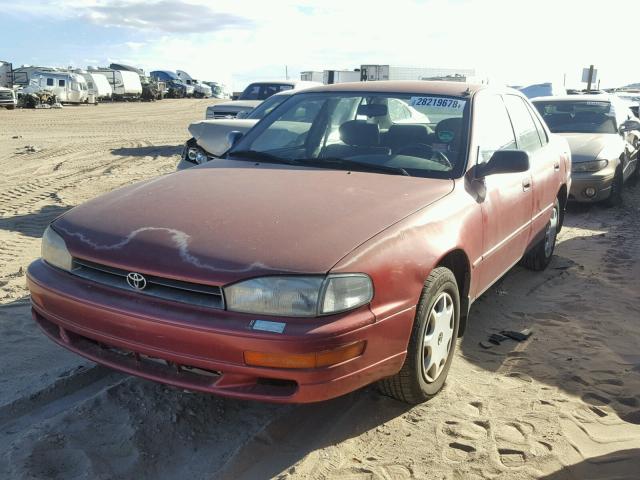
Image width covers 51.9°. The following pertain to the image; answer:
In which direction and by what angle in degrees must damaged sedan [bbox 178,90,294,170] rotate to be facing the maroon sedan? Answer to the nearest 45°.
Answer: approximately 45° to its left

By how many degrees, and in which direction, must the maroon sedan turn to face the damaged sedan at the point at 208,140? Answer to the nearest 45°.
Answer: approximately 135° to its right

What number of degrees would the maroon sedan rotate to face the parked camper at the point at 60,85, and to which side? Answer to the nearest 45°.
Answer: approximately 135° to its right

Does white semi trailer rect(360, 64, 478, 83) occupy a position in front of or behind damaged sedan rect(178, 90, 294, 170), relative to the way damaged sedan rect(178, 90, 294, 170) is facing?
behind

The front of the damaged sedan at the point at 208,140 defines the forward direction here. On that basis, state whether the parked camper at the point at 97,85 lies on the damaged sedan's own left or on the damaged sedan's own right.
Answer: on the damaged sedan's own right

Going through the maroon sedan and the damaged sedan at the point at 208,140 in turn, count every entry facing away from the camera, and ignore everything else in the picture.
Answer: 0

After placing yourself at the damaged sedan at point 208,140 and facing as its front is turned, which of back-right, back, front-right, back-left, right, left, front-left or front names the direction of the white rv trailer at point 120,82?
back-right

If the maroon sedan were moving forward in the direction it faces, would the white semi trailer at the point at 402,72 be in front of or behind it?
behind

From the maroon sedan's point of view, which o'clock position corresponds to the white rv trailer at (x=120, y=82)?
The white rv trailer is roughly at 4 o'clock from the maroon sedan.

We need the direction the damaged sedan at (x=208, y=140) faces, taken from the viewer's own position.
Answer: facing the viewer and to the left of the viewer

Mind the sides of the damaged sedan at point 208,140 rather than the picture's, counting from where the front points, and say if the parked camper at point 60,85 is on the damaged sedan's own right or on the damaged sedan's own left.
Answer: on the damaged sedan's own right
